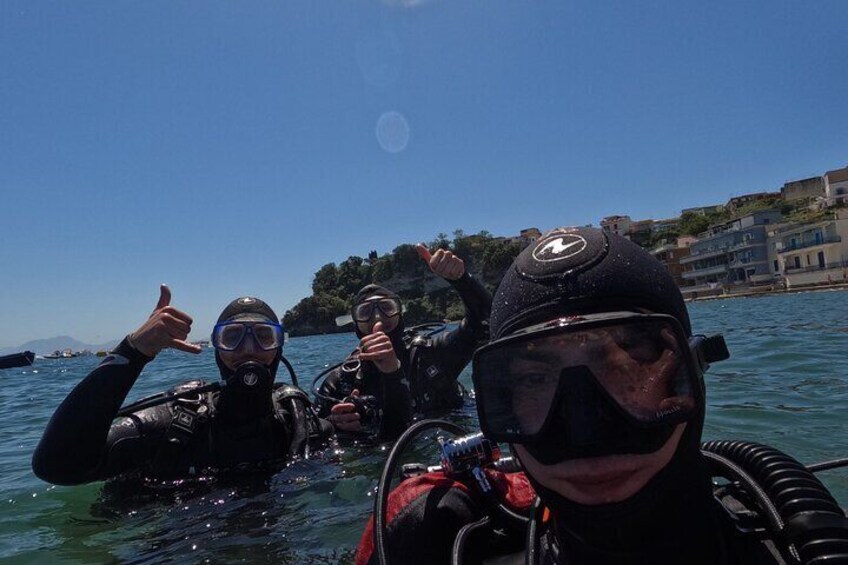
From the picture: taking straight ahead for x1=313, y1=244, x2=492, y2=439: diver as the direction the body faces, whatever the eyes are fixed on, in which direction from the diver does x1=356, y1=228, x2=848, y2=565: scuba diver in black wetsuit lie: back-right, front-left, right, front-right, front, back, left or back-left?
front

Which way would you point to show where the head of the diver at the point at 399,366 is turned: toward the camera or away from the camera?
toward the camera

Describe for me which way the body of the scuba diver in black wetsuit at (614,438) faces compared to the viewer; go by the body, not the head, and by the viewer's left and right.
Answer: facing the viewer

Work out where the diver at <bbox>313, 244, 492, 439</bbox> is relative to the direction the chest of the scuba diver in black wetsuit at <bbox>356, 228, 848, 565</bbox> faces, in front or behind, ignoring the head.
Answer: behind

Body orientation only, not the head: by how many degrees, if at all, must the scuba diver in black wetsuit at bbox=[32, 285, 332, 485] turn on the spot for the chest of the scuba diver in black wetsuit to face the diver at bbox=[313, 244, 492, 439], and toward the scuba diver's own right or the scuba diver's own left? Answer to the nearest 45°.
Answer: approximately 135° to the scuba diver's own left

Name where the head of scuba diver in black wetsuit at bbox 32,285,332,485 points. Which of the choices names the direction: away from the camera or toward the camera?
toward the camera

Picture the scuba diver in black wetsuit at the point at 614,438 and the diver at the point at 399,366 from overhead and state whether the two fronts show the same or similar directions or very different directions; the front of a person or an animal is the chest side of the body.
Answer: same or similar directions

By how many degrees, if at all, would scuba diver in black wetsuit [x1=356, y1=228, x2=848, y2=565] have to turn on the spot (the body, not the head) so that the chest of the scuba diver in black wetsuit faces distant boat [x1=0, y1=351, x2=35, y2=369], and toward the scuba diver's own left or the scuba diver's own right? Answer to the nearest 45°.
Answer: approximately 135° to the scuba diver's own right

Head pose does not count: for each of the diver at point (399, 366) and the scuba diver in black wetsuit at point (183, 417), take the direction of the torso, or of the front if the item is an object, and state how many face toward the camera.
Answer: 2

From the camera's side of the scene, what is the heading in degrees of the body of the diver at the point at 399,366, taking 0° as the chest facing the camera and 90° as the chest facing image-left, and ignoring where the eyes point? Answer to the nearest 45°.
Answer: approximately 0°

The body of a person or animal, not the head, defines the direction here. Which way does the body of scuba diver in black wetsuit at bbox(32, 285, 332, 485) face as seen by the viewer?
toward the camera

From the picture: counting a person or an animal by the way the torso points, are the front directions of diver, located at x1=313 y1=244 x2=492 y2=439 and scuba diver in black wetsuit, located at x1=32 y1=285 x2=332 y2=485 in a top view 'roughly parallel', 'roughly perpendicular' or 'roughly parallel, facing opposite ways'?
roughly parallel
